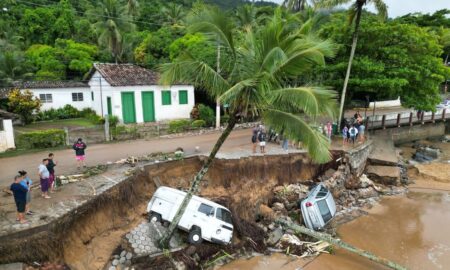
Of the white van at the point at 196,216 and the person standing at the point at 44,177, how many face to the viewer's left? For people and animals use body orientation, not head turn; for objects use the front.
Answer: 0

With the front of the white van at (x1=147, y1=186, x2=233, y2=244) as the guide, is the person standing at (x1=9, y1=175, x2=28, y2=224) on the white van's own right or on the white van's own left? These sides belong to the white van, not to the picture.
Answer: on the white van's own right

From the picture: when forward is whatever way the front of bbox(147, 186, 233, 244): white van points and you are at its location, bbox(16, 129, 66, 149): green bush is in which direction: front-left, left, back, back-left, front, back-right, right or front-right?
back

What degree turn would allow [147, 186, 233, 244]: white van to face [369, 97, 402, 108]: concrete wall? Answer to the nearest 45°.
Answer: approximately 90° to its left

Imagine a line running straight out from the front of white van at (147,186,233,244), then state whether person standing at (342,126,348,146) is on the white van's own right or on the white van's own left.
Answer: on the white van's own left

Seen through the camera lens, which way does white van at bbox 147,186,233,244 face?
facing the viewer and to the right of the viewer

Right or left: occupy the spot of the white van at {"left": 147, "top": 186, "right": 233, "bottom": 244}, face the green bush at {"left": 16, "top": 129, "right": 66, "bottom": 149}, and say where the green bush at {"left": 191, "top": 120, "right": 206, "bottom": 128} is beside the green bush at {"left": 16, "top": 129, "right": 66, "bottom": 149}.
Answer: right

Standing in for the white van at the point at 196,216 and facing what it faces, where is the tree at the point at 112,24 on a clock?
The tree is roughly at 7 o'clock from the white van.

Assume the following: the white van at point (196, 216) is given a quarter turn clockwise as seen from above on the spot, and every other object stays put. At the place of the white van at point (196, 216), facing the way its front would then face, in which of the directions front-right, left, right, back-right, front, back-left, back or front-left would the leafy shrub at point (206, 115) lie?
back-right
